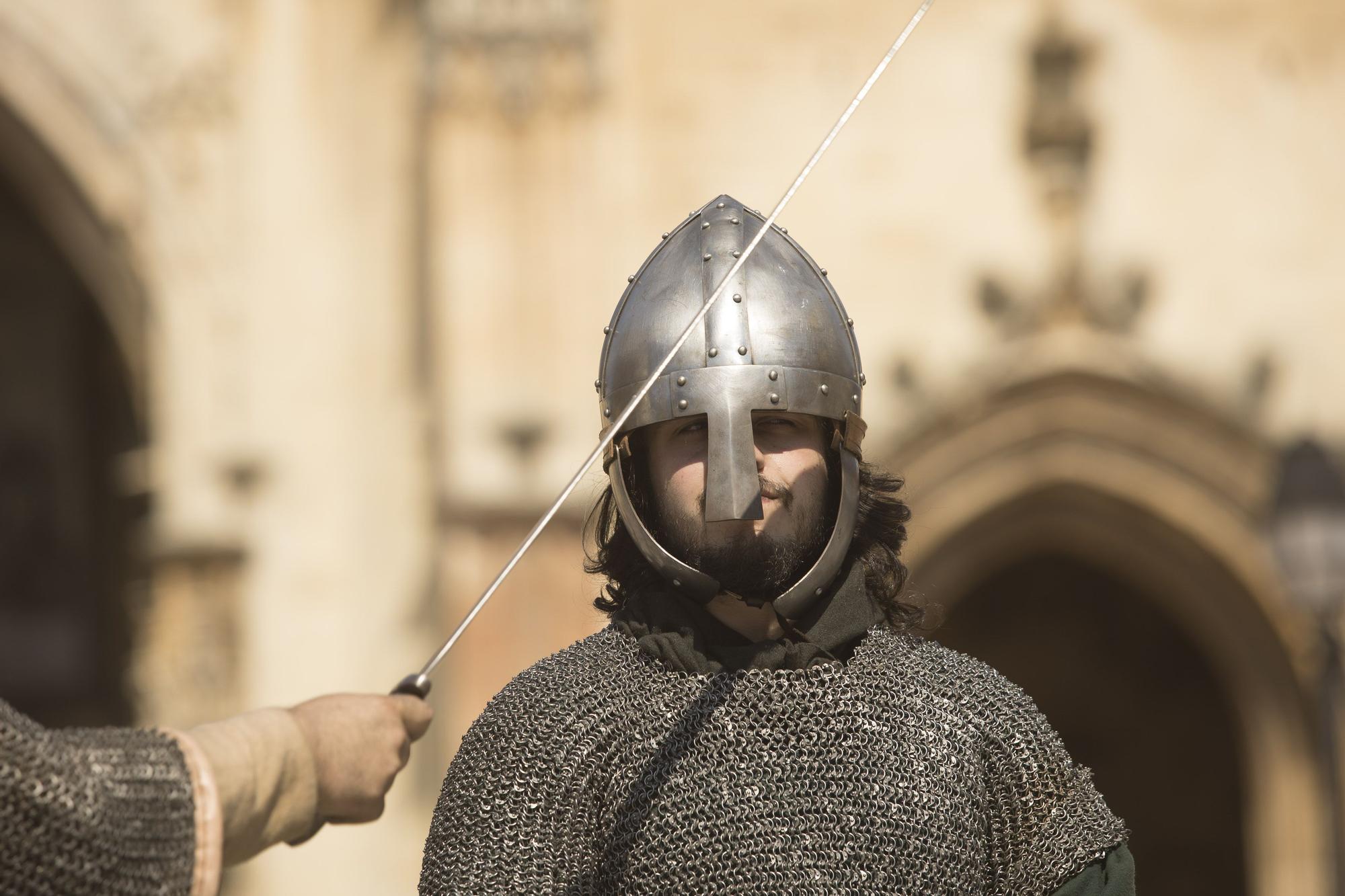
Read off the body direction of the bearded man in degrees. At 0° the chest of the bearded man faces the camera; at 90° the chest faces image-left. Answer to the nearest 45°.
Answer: approximately 0°
